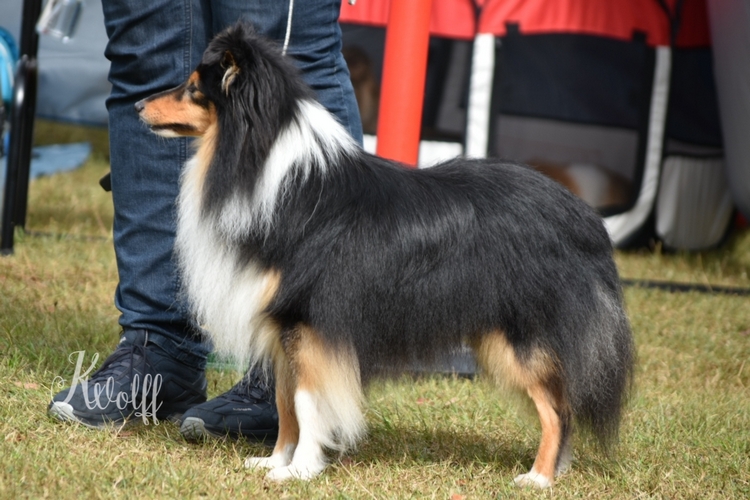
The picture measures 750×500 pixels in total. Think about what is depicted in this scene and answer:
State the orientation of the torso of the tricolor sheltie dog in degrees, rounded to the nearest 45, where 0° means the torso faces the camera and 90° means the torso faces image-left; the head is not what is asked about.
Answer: approximately 90°

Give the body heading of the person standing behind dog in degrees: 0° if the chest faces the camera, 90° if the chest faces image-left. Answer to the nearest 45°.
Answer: approximately 45°

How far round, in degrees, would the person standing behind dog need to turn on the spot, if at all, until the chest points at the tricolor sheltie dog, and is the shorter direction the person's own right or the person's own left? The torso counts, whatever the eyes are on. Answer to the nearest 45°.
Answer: approximately 90° to the person's own left

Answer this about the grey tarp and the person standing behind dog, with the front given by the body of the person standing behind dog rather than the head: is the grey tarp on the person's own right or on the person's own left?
on the person's own right

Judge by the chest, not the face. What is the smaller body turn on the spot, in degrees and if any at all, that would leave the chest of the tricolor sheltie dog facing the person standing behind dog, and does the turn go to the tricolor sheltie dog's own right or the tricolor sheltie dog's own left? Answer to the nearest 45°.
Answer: approximately 45° to the tricolor sheltie dog's own right
